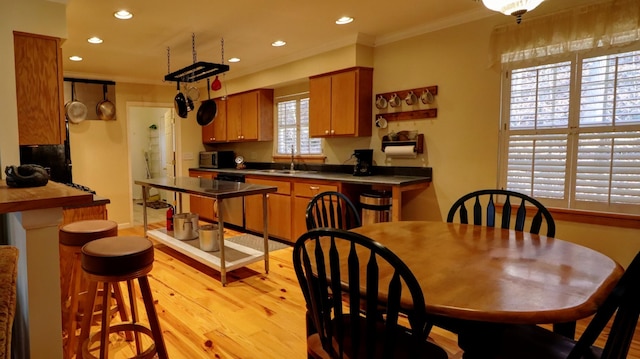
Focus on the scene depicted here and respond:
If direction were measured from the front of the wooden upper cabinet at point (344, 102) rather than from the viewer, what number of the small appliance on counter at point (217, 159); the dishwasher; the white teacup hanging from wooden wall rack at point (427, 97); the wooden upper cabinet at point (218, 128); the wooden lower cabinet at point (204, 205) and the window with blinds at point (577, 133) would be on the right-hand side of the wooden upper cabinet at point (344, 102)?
4

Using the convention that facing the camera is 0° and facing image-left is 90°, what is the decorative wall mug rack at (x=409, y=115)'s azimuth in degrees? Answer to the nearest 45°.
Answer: approximately 45°

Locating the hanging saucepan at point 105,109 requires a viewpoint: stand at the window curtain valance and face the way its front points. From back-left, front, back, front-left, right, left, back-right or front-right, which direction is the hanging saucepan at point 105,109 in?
front-right

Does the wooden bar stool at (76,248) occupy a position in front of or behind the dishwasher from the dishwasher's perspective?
in front

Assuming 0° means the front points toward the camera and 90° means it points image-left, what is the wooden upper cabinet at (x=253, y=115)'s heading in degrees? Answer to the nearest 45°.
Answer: approximately 45°

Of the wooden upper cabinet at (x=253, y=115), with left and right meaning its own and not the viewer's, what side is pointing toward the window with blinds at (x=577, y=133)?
left

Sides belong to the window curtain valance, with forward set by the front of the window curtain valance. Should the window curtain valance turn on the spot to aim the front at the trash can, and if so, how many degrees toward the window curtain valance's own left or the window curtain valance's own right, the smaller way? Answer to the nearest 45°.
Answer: approximately 45° to the window curtain valance's own right

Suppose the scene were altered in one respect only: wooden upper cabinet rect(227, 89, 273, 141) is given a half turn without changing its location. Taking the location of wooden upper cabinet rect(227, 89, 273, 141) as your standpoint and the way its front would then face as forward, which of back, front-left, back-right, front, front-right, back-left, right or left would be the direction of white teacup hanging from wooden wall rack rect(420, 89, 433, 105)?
right

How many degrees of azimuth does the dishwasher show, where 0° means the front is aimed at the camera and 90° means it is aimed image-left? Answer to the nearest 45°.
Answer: approximately 45°

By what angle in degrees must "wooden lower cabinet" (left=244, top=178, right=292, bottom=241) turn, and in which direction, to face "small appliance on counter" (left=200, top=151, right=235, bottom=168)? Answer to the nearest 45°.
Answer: approximately 90° to its right

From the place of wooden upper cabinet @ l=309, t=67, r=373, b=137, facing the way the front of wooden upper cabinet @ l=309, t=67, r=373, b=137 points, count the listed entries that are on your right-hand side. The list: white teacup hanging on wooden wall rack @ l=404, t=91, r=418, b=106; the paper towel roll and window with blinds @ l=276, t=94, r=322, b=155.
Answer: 1

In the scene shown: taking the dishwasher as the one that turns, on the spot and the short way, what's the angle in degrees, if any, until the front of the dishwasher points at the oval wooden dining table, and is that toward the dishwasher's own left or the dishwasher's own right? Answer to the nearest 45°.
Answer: approximately 45° to the dishwasher's own left
